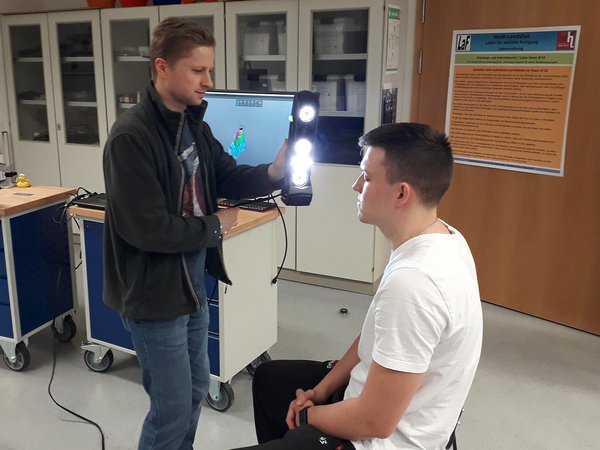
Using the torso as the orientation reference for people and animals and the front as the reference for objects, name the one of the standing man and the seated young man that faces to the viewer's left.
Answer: the seated young man

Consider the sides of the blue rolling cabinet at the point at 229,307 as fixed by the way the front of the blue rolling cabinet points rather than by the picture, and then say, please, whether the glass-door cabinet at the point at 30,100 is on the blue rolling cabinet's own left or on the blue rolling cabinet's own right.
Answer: on the blue rolling cabinet's own right

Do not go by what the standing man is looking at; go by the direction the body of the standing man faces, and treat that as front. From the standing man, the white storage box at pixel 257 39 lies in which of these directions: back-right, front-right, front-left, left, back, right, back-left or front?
back-left

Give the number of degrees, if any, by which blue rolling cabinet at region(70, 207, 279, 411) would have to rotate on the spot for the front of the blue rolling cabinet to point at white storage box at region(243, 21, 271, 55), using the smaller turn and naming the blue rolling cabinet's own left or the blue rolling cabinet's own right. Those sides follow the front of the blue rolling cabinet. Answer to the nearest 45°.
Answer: approximately 135° to the blue rolling cabinet's own right

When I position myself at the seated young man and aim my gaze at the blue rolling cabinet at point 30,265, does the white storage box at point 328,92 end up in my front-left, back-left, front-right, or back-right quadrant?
front-right

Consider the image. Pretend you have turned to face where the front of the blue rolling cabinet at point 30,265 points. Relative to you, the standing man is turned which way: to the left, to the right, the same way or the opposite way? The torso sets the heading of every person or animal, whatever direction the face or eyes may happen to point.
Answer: to the left

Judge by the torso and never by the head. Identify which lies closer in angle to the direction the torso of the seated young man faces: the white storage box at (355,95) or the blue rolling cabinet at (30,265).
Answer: the blue rolling cabinet

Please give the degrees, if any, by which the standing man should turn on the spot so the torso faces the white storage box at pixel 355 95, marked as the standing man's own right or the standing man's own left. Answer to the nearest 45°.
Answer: approximately 90° to the standing man's own left

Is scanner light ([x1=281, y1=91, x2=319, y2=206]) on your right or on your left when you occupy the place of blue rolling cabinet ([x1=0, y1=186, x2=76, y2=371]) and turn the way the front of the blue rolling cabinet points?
on your left

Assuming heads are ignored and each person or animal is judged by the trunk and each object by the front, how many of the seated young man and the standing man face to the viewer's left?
1

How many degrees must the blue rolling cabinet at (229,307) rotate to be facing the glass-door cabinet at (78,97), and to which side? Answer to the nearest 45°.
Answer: approximately 135° to its right

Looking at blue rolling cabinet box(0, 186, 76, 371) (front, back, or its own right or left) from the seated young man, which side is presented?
left

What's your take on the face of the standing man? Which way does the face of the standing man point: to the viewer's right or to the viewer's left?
to the viewer's right

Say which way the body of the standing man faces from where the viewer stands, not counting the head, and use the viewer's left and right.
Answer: facing the viewer and to the right of the viewer

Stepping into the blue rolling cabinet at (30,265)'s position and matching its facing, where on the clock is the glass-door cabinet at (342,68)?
The glass-door cabinet is roughly at 7 o'clock from the blue rolling cabinet.

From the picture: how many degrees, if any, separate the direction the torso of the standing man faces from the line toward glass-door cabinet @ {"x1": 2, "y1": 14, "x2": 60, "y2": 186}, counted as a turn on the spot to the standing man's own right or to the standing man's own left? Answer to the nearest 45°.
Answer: approximately 135° to the standing man's own left

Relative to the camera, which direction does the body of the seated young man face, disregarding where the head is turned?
to the viewer's left
